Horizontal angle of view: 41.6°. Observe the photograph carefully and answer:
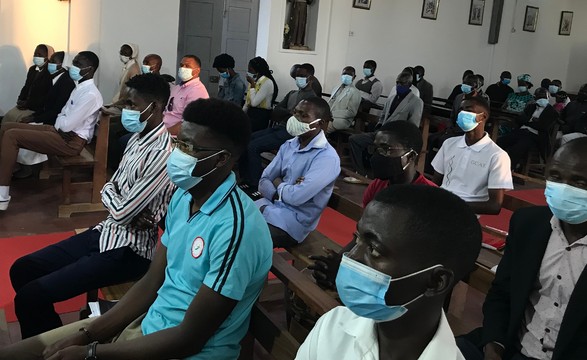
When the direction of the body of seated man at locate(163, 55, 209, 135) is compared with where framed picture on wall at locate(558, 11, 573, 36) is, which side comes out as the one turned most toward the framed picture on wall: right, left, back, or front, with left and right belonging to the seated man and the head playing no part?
back

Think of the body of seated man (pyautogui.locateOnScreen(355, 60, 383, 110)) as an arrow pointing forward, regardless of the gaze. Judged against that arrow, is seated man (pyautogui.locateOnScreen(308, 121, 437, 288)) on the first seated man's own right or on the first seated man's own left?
on the first seated man's own left

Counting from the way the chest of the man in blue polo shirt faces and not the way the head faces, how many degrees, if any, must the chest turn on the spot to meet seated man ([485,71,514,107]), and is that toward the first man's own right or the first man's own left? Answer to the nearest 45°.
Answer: approximately 180°

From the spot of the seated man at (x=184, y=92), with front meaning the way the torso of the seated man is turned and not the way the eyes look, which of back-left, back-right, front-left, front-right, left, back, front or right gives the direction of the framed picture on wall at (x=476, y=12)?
back

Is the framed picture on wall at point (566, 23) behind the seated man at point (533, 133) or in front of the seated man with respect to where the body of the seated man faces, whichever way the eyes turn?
behind

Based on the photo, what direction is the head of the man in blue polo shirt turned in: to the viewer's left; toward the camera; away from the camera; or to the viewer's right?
to the viewer's left

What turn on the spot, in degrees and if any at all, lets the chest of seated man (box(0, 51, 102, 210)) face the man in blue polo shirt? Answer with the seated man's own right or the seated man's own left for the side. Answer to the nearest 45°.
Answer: approximately 90° to the seated man's own left

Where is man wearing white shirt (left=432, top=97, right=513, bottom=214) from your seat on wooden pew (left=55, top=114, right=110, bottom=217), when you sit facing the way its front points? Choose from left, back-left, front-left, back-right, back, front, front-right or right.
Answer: back-left

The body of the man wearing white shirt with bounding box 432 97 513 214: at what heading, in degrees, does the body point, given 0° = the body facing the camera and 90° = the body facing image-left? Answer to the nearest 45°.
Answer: approximately 45°

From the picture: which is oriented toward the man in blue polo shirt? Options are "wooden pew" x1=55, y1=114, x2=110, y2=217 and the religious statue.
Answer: the religious statue

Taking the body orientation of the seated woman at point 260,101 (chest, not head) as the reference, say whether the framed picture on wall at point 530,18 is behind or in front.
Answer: behind

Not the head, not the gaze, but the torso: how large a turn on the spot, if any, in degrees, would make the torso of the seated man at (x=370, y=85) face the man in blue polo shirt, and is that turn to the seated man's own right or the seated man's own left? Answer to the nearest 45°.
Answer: approximately 45° to the seated man's own left
